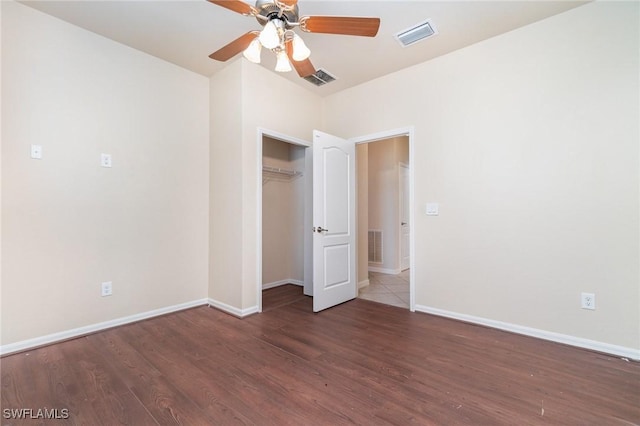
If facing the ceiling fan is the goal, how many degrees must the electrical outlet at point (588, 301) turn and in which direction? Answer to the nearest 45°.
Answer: approximately 45° to its right

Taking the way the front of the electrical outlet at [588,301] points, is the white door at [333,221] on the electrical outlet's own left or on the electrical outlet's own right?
on the electrical outlet's own right

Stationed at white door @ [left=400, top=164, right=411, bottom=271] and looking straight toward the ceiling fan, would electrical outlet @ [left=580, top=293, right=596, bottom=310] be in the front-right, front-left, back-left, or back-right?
front-left

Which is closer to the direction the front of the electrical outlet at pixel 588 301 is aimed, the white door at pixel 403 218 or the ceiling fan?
the ceiling fan

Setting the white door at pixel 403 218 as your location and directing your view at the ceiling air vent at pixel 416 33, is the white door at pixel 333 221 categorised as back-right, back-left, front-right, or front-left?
front-right

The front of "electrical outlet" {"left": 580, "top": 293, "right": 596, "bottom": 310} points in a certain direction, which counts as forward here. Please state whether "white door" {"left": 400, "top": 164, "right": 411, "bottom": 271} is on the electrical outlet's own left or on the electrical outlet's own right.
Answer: on the electrical outlet's own right

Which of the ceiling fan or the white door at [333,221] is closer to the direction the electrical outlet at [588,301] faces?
the ceiling fan

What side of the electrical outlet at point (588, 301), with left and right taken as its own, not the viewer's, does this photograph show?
front
